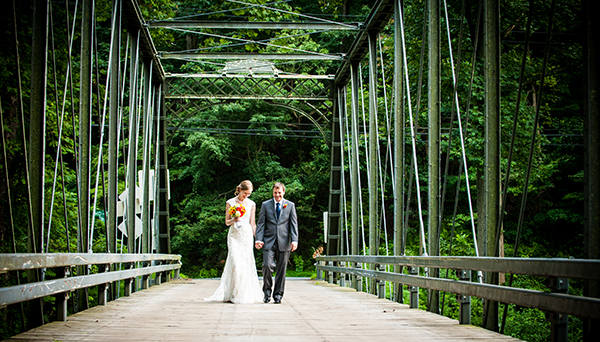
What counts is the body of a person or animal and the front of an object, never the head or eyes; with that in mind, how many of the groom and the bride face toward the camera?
2

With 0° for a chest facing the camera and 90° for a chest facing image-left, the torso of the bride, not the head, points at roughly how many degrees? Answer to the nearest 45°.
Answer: approximately 0°

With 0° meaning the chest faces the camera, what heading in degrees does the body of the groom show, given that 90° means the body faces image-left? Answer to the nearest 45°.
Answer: approximately 0°
